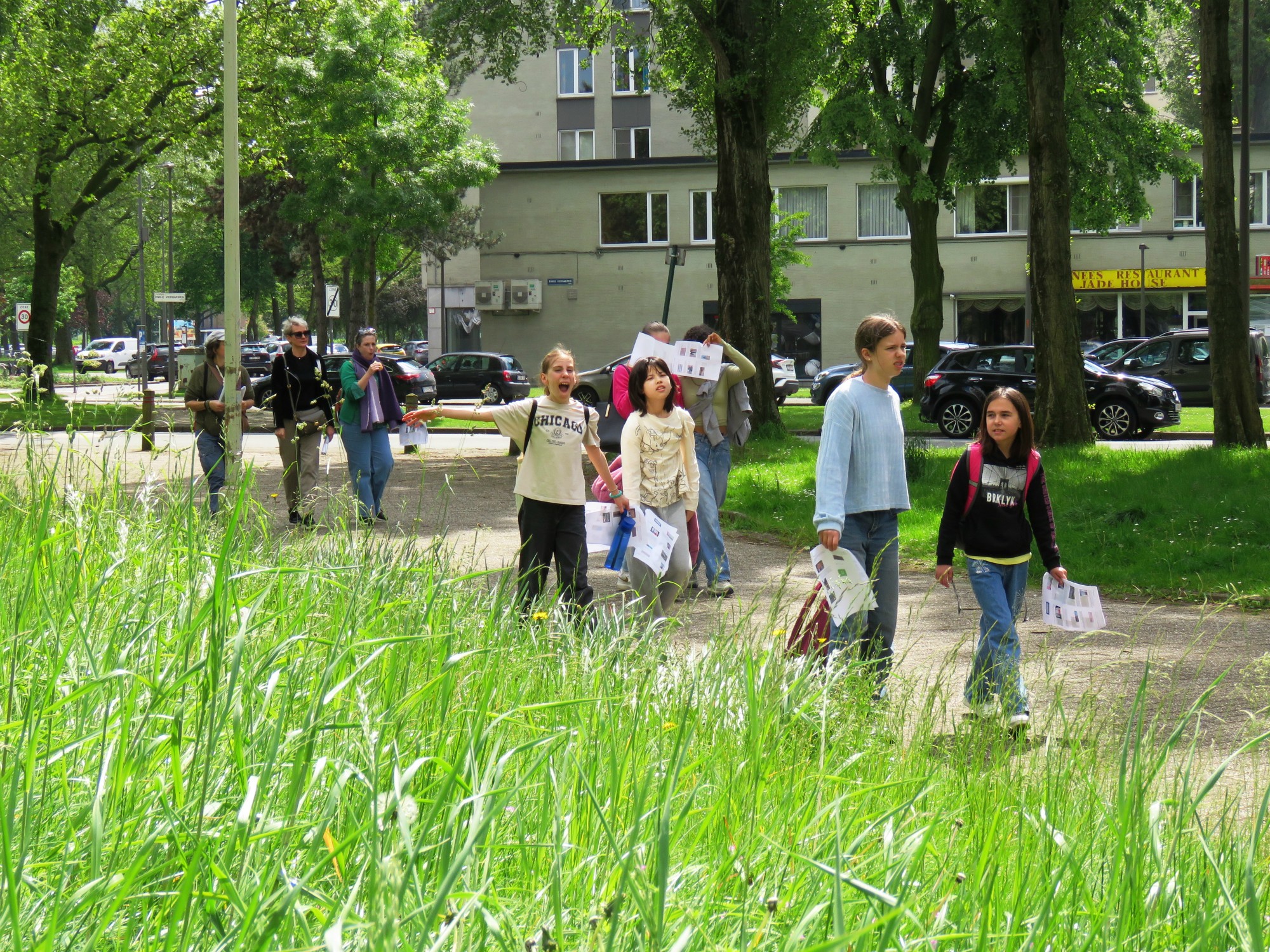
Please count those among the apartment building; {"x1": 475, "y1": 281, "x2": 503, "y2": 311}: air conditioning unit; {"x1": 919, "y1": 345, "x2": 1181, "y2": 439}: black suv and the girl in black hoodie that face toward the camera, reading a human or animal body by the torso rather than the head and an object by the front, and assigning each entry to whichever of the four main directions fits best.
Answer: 3

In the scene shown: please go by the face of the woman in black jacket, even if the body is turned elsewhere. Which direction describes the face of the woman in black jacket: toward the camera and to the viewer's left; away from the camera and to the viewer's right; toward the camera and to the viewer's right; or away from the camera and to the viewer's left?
toward the camera and to the viewer's right

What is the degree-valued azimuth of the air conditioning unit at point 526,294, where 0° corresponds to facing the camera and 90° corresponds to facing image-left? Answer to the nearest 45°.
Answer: approximately 0°

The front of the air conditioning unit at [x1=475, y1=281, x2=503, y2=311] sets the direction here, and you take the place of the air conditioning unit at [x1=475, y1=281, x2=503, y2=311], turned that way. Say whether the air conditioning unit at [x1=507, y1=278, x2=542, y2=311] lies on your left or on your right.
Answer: on your left

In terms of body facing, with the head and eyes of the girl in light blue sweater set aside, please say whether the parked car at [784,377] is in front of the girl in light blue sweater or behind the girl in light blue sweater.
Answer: behind

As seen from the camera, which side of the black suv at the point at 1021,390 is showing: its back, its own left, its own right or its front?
right

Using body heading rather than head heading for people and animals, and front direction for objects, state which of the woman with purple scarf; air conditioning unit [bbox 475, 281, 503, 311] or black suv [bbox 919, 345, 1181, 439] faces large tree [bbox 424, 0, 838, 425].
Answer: the air conditioning unit

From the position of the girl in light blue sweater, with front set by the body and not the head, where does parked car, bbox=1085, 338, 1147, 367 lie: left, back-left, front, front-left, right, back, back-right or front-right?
back-left

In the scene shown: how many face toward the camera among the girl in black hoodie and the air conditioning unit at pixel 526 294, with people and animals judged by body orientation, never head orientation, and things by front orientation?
2

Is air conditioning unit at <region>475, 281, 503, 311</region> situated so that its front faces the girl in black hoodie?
yes

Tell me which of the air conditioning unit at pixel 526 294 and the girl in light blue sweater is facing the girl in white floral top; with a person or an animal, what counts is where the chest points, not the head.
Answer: the air conditioning unit

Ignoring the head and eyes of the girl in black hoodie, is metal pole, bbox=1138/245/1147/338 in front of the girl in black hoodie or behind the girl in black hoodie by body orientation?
behind

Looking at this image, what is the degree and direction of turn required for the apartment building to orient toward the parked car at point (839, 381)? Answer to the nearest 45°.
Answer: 0° — it already faces it

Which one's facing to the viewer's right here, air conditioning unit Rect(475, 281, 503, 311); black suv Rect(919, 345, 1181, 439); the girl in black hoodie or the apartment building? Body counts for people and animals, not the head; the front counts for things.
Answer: the black suv
